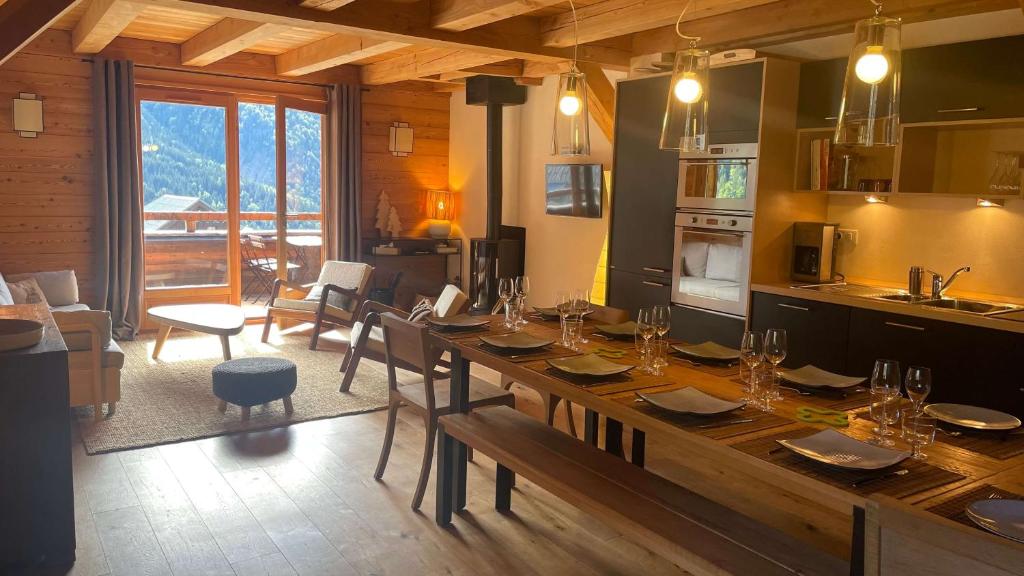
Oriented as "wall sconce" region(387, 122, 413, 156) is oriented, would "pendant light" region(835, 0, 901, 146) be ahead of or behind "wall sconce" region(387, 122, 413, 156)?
ahead

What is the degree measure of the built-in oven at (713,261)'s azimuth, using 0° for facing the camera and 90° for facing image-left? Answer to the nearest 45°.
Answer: approximately 45°

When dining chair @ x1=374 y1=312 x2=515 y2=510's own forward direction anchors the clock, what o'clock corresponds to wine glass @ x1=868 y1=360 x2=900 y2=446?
The wine glass is roughly at 3 o'clock from the dining chair.

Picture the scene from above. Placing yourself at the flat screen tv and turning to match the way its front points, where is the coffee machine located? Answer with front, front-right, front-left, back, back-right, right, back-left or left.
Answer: left

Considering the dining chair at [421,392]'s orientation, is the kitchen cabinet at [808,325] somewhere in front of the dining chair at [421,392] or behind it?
in front

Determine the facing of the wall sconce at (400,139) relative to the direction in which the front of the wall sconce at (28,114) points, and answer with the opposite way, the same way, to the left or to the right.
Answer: the same way

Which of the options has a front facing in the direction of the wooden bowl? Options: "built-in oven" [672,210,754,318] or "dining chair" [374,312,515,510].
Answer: the built-in oven

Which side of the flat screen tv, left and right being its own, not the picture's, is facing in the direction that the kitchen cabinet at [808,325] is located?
left

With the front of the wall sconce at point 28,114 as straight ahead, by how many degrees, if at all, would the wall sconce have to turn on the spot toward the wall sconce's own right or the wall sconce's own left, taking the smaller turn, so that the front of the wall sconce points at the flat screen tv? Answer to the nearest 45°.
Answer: approximately 45° to the wall sconce's own left

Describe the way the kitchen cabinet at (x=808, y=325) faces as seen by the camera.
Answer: facing the viewer and to the left of the viewer

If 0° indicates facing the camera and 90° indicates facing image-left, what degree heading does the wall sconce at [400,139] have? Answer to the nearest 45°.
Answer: approximately 315°

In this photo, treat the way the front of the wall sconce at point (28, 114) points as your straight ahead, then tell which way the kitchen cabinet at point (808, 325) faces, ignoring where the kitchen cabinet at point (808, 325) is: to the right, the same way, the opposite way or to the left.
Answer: to the right

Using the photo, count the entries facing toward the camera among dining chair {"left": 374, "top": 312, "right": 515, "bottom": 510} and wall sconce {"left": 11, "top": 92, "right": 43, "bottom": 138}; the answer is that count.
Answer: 1

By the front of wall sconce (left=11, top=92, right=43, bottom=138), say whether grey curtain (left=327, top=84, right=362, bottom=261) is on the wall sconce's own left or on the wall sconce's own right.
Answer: on the wall sconce's own left

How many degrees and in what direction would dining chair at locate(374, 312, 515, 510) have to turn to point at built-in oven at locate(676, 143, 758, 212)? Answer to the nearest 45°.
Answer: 0° — it already faces it

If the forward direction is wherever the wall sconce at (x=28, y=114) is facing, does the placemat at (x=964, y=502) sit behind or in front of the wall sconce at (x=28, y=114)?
in front

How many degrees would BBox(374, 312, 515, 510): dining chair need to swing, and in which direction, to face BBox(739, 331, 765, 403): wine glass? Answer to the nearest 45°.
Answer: approximately 90° to its right

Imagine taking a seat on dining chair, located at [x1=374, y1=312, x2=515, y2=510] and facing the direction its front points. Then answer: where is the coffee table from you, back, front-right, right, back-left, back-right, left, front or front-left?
left

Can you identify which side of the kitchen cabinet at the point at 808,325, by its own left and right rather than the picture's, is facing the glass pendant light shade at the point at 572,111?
front
